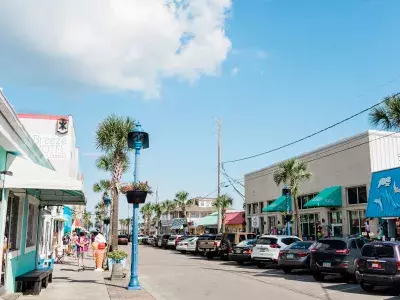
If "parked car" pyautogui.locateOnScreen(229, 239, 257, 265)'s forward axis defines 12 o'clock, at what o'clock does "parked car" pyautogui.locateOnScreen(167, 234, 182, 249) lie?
"parked car" pyautogui.locateOnScreen(167, 234, 182, 249) is roughly at 10 o'clock from "parked car" pyautogui.locateOnScreen(229, 239, 257, 265).

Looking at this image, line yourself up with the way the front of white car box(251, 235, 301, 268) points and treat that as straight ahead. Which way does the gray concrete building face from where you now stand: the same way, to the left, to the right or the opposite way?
the opposite way

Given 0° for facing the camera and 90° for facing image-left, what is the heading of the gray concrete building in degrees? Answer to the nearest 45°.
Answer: approximately 45°

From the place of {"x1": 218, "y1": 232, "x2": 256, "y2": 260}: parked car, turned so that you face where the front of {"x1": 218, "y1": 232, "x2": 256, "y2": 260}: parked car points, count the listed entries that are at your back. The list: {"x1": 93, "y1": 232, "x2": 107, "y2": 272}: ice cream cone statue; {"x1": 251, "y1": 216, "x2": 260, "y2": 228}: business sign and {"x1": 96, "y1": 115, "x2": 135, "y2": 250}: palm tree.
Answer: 2

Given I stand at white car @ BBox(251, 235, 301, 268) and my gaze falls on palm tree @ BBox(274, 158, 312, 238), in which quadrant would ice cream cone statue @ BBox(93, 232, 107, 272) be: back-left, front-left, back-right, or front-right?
back-left

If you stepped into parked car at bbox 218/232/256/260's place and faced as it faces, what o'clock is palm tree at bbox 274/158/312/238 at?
The palm tree is roughly at 12 o'clock from the parked car.

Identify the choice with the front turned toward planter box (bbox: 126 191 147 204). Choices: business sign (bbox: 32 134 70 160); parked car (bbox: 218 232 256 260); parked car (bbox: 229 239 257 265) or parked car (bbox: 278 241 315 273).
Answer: the business sign

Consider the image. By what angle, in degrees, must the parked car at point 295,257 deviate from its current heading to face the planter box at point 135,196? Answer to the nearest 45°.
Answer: approximately 180°

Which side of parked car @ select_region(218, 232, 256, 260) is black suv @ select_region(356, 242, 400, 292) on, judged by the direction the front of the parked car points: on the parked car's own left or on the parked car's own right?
on the parked car's own right

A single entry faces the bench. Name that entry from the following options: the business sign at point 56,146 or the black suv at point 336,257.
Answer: the business sign

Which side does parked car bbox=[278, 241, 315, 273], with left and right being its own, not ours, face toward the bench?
back

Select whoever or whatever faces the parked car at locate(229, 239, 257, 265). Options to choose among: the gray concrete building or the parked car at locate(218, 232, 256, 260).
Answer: the gray concrete building

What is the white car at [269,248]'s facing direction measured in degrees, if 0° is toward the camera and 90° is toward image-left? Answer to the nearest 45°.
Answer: approximately 225°
